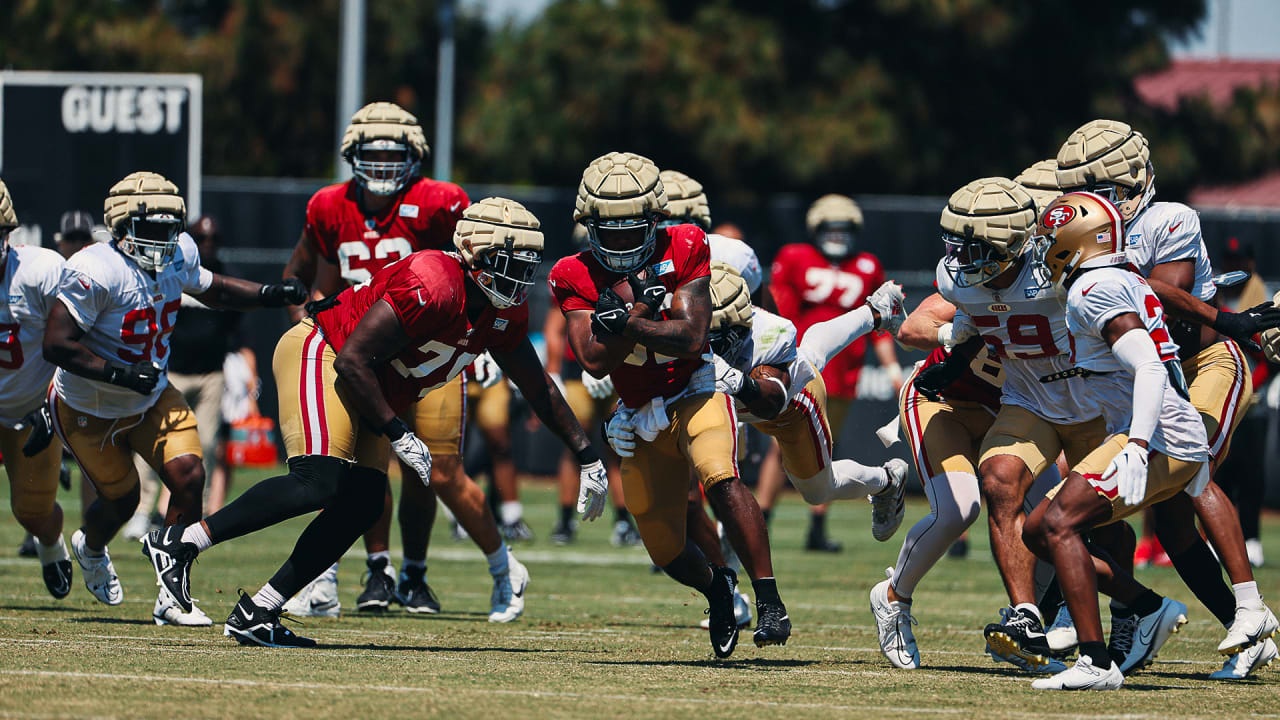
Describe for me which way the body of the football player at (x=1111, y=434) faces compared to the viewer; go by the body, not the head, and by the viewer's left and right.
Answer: facing to the left of the viewer

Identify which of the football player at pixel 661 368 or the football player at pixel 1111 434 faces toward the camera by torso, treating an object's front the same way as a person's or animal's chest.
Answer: the football player at pixel 661 368

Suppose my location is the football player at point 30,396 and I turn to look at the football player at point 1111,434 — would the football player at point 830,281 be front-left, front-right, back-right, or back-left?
front-left

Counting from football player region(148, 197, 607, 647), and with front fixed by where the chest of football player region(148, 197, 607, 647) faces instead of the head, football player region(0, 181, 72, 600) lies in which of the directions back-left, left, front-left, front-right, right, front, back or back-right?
back

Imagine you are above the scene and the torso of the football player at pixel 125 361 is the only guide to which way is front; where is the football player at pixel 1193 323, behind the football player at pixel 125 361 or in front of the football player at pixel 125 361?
in front

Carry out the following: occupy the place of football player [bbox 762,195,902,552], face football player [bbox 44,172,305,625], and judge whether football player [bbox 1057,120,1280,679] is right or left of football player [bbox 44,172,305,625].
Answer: left

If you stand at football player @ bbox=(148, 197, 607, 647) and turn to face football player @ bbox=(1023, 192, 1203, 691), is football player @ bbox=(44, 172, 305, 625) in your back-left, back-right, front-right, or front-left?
back-left

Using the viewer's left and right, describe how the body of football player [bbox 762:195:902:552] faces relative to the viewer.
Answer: facing the viewer

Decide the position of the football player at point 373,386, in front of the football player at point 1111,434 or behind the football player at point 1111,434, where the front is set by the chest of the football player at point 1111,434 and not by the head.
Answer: in front

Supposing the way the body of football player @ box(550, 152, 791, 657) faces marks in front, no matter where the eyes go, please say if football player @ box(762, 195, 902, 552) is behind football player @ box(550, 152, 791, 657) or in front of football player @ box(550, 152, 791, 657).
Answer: behind

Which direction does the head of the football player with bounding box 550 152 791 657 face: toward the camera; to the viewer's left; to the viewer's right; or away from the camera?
toward the camera

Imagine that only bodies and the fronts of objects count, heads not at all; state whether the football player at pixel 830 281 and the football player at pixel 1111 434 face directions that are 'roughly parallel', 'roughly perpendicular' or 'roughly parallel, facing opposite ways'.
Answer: roughly perpendicular

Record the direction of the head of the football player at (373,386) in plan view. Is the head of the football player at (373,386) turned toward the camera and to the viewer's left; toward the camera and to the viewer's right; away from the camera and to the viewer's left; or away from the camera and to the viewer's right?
toward the camera and to the viewer's right

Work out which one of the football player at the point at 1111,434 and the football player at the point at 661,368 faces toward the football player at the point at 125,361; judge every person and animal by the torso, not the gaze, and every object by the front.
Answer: the football player at the point at 1111,434

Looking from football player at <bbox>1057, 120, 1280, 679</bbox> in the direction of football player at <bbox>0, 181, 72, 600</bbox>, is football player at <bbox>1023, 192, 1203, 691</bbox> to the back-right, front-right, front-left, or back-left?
front-left

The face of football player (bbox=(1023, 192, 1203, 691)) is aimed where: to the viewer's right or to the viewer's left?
to the viewer's left

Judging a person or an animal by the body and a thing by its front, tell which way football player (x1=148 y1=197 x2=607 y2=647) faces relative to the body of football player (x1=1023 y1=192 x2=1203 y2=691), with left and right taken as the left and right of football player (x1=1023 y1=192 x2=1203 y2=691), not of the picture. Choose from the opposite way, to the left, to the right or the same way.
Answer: the opposite way
